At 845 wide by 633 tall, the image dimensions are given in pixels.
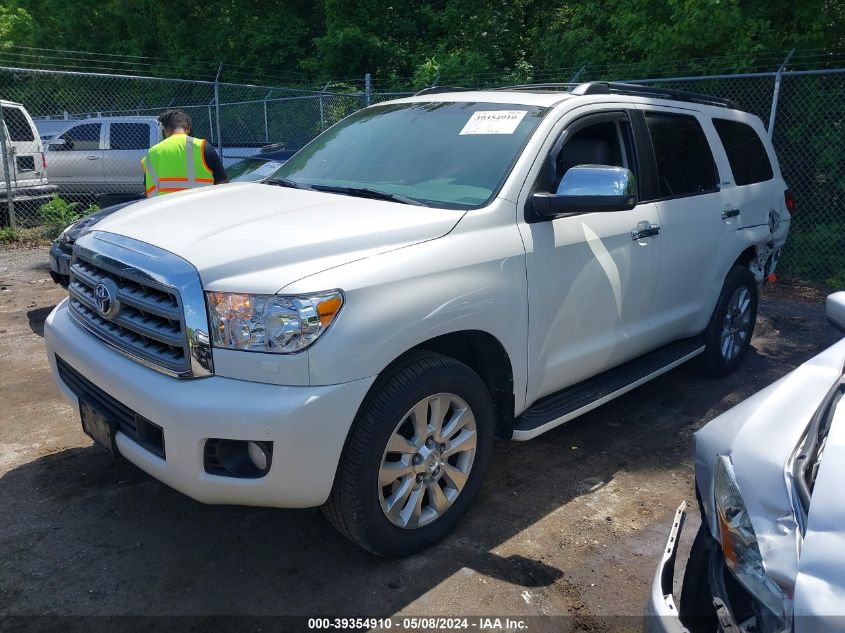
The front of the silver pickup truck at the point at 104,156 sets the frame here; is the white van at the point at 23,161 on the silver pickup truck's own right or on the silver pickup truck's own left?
on the silver pickup truck's own left

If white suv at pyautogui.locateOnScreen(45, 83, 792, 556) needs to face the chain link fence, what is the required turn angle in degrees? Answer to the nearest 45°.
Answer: approximately 135° to its right

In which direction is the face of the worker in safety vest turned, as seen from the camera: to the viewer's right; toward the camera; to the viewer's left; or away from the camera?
away from the camera

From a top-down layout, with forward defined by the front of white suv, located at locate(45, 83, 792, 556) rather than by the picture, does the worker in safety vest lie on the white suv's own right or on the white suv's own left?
on the white suv's own right

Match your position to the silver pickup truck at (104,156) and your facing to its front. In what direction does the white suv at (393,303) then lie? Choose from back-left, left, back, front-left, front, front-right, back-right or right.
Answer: left

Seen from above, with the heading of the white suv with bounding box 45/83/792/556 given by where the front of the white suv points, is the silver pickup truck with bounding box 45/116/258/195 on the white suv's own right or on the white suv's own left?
on the white suv's own right

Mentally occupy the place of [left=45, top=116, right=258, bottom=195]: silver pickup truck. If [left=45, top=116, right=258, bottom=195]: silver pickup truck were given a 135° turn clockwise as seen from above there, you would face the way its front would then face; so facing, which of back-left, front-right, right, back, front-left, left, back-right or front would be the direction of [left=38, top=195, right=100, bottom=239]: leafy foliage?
back-right

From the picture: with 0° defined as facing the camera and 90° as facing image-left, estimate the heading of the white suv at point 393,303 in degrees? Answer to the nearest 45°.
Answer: approximately 45°

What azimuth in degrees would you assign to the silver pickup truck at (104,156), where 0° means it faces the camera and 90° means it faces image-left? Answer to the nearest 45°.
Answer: approximately 90°
